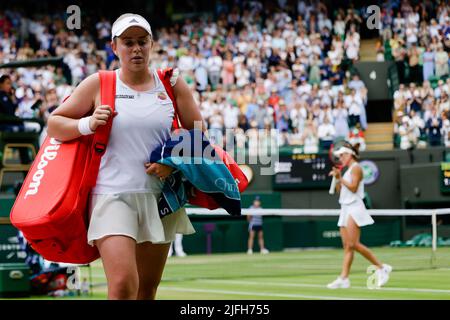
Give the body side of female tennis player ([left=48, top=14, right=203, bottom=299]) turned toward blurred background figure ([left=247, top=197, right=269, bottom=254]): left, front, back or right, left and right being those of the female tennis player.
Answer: back

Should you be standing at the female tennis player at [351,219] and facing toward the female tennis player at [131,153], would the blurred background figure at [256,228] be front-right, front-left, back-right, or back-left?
back-right

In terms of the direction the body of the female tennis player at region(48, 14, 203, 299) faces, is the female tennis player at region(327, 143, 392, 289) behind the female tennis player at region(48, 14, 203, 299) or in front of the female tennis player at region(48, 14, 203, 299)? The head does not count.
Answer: behind

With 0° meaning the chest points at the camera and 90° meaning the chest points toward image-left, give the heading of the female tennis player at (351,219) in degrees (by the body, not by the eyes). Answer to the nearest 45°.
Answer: approximately 90°

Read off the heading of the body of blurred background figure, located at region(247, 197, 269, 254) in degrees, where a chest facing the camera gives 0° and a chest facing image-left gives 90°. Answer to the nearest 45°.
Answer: approximately 0°

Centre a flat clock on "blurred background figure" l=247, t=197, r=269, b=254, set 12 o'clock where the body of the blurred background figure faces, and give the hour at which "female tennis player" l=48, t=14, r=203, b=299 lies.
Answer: The female tennis player is roughly at 12 o'clock from the blurred background figure.

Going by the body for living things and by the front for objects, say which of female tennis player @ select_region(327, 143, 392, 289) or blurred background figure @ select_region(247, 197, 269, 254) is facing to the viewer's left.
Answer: the female tennis player
